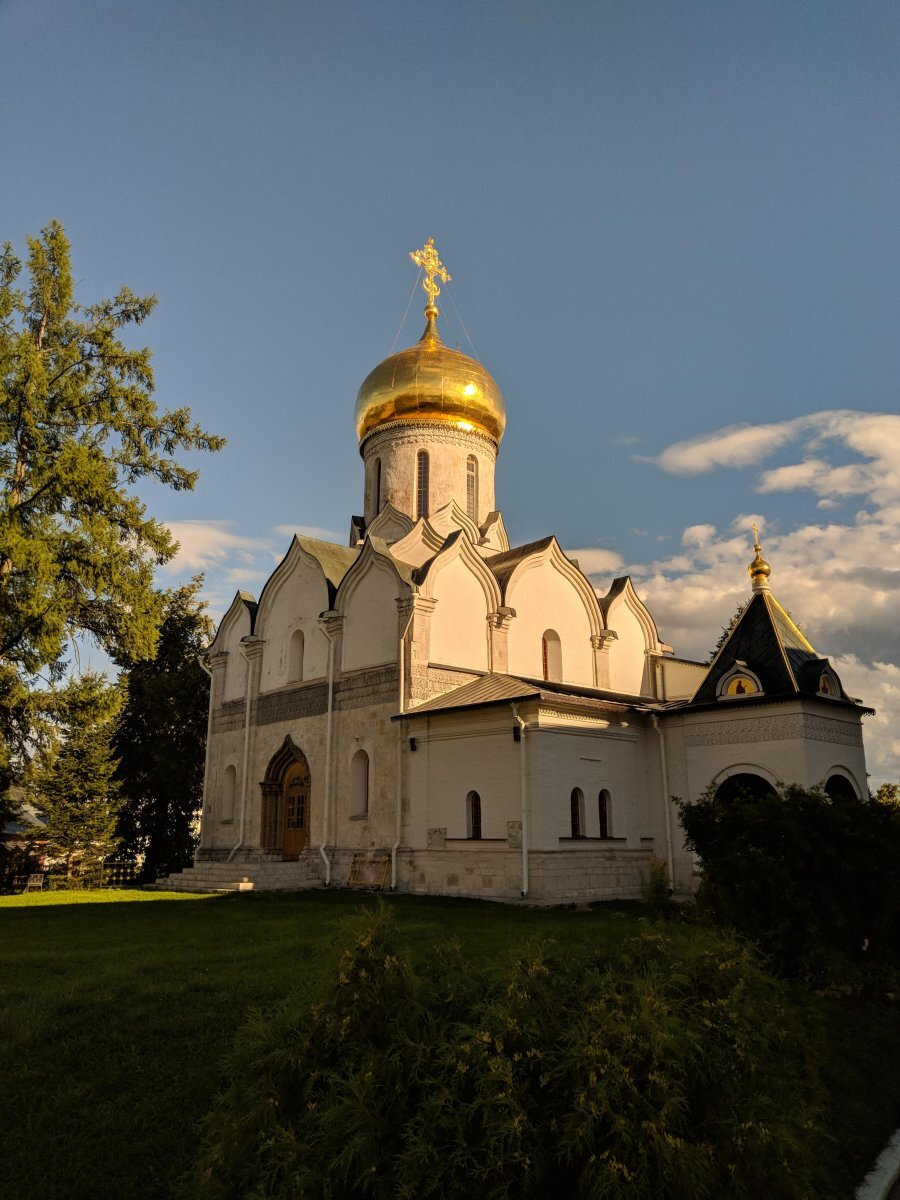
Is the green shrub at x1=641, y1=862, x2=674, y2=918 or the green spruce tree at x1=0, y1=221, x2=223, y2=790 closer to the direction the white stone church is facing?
the green spruce tree

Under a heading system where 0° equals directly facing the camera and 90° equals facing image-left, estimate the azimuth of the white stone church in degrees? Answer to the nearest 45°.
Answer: approximately 45°

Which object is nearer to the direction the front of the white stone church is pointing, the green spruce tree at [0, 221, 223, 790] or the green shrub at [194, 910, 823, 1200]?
the green spruce tree

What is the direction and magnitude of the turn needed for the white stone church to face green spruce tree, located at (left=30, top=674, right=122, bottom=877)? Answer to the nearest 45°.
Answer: approximately 45° to its right

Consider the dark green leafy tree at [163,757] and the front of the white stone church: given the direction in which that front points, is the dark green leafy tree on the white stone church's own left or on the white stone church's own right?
on the white stone church's own right

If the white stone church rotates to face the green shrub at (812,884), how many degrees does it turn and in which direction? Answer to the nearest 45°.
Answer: approximately 90° to its left

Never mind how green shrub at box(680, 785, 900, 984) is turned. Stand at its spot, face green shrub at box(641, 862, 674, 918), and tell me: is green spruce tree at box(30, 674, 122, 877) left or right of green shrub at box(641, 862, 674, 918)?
left

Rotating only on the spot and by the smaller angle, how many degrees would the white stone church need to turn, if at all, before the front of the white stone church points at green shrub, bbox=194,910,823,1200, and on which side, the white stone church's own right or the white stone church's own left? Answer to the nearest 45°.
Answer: approximately 45° to the white stone church's own left

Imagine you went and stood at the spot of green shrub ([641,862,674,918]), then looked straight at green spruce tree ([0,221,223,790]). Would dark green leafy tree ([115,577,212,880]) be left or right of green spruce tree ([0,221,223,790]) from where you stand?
right
